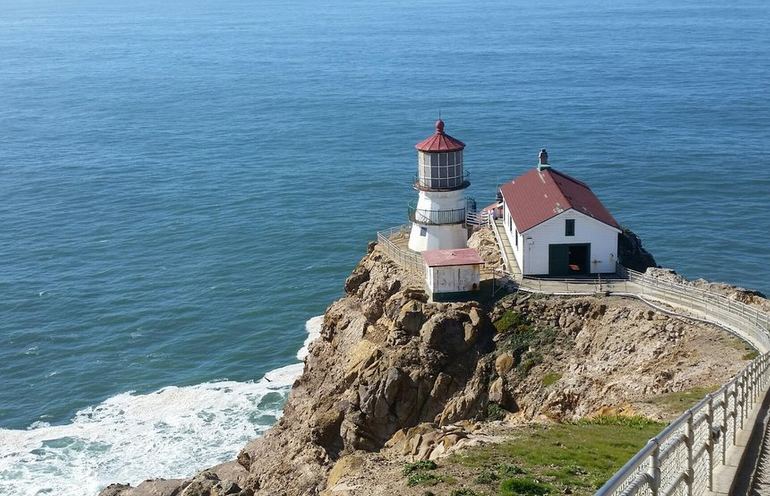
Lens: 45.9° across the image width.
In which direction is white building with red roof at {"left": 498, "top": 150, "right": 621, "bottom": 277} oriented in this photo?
toward the camera

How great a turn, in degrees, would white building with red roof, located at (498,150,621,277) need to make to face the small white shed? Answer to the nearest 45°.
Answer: approximately 90° to its right

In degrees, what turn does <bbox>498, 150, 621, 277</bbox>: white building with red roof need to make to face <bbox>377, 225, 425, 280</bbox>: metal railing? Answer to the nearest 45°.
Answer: approximately 135° to its right

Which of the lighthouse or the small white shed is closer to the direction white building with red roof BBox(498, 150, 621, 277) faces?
the small white shed

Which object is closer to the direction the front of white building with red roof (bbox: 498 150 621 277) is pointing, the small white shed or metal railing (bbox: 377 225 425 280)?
the small white shed

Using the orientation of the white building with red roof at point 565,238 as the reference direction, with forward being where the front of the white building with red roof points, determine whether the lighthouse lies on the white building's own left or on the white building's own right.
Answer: on the white building's own right

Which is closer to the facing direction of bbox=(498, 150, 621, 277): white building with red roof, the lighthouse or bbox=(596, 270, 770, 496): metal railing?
the metal railing

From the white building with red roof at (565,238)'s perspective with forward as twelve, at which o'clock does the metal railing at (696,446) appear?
The metal railing is roughly at 12 o'clock from the white building with red roof.

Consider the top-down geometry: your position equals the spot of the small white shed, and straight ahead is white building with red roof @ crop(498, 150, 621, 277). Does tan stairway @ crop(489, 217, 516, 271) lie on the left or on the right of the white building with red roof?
left

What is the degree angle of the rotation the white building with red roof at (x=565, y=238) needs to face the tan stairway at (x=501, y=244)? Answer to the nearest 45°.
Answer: approximately 135° to its right
